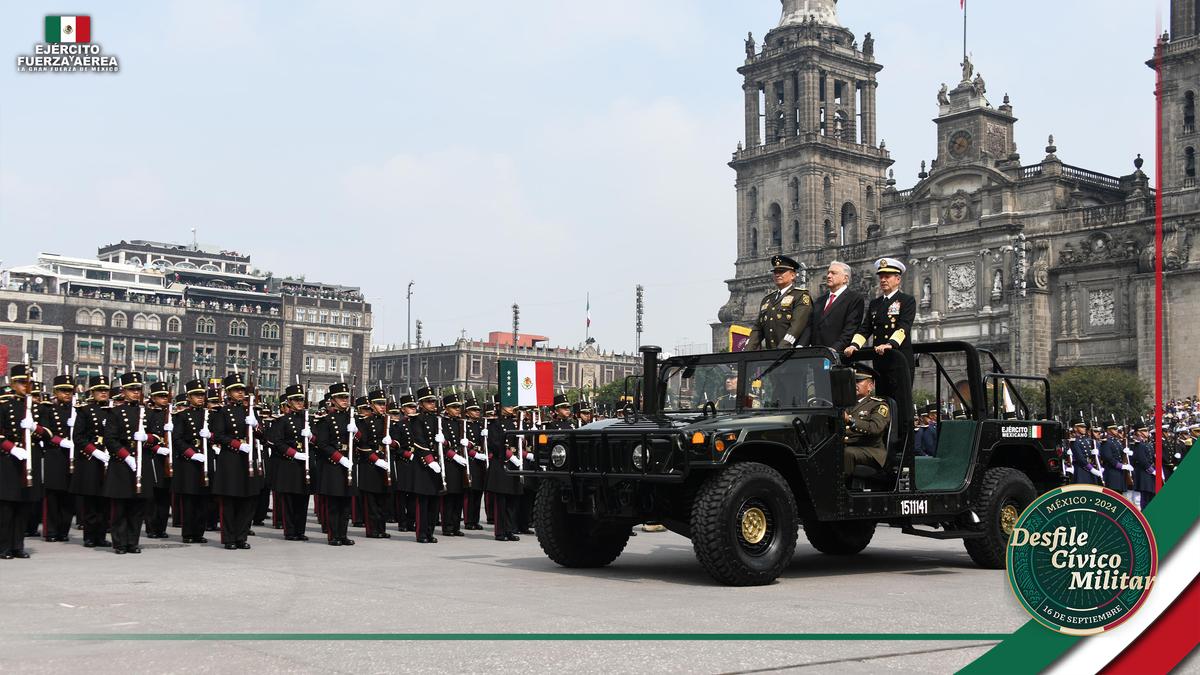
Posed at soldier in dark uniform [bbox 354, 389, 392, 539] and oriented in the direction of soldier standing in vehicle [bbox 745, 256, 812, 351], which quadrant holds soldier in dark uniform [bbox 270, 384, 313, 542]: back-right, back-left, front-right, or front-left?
back-right

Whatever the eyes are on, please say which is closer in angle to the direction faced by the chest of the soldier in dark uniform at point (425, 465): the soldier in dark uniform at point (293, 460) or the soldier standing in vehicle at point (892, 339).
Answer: the soldier standing in vehicle

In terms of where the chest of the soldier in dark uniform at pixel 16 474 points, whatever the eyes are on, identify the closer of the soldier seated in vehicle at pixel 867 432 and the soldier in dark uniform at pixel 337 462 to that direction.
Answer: the soldier seated in vehicle

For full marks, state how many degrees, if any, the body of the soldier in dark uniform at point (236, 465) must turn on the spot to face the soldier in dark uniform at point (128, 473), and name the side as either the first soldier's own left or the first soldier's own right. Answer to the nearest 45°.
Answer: approximately 90° to the first soldier's own right

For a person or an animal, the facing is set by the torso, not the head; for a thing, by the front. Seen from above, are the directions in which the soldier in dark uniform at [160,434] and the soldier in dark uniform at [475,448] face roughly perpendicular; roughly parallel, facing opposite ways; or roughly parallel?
roughly parallel

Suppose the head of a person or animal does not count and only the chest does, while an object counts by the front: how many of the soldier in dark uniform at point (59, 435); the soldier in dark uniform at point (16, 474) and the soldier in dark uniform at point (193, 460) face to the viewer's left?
0

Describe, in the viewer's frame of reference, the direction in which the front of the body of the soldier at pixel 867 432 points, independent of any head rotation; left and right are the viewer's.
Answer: facing the viewer and to the left of the viewer

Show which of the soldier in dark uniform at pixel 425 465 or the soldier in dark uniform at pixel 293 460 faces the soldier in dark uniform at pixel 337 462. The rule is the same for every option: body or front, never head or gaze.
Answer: the soldier in dark uniform at pixel 293 460

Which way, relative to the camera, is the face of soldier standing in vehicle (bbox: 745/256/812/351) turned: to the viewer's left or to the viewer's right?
to the viewer's left

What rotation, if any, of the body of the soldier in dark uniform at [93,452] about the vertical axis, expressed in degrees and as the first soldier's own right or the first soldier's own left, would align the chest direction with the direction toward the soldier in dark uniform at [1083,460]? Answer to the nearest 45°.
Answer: approximately 45° to the first soldier's own left

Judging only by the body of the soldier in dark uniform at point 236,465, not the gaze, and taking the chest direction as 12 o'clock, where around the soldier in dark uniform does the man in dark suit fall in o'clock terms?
The man in dark suit is roughly at 12 o'clock from the soldier in dark uniform.

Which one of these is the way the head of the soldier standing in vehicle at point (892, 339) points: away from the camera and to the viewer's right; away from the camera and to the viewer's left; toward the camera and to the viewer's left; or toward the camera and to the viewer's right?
toward the camera and to the viewer's left

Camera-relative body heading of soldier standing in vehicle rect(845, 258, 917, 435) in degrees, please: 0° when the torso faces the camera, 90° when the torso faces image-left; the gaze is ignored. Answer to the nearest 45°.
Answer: approximately 45°
